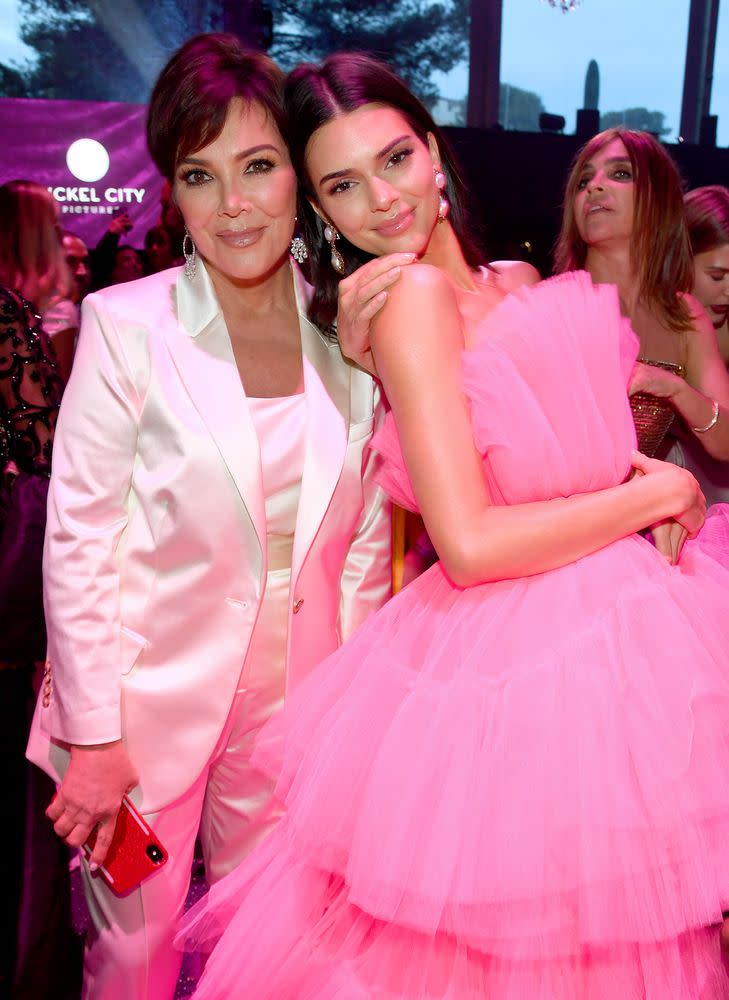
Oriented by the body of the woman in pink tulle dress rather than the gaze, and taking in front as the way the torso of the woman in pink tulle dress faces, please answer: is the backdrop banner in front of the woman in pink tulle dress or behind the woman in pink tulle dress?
behind

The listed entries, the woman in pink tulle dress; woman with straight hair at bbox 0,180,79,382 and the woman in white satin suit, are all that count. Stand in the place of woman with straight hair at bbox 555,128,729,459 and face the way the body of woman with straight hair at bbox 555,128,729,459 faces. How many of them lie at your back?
0

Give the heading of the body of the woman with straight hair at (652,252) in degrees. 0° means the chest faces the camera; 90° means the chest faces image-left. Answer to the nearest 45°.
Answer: approximately 45°

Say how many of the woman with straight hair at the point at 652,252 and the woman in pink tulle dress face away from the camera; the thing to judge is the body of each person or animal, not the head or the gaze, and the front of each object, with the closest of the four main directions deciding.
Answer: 0

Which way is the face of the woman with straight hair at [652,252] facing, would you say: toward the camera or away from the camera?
toward the camera

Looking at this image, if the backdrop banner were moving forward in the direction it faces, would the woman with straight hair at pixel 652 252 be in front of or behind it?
in front

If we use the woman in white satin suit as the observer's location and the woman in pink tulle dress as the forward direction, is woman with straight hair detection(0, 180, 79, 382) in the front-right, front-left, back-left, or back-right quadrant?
back-left

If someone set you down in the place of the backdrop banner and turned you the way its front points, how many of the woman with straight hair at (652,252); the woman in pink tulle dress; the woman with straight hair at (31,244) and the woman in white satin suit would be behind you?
0

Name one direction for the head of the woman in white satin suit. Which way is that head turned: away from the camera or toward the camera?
toward the camera

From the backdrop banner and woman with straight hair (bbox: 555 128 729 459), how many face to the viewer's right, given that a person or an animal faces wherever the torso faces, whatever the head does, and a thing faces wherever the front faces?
0

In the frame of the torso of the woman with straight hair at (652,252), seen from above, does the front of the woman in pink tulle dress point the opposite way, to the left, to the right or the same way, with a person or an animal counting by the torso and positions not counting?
to the left

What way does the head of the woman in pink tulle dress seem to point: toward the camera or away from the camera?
toward the camera

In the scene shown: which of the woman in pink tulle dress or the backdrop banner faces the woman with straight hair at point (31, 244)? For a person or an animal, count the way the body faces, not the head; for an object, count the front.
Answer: the backdrop banner

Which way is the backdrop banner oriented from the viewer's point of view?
toward the camera

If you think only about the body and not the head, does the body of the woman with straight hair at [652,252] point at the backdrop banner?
no

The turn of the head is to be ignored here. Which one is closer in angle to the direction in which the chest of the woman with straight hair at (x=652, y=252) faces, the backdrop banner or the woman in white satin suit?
the woman in white satin suit

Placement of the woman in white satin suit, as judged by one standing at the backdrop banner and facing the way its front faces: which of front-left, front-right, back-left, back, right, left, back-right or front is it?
front
